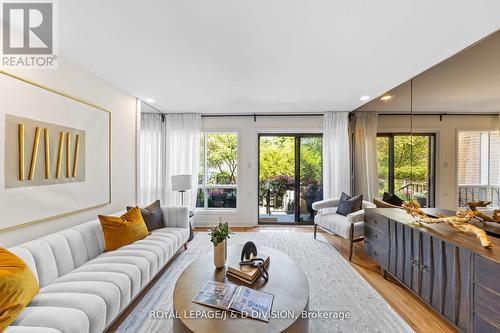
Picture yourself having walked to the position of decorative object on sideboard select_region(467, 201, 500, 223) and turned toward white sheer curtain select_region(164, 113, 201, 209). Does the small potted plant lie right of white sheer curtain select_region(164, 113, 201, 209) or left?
left

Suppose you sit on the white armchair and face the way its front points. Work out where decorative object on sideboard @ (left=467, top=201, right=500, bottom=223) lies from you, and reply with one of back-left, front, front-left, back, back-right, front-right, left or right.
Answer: left

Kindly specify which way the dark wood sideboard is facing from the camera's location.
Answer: facing the viewer and to the left of the viewer

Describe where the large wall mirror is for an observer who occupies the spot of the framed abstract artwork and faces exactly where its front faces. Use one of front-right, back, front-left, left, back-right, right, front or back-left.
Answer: front

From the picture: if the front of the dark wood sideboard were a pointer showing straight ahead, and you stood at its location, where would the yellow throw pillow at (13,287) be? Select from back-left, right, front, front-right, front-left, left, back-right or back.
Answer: front

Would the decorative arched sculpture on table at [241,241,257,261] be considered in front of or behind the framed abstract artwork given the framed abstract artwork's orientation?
in front

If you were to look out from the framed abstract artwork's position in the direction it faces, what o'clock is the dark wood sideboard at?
The dark wood sideboard is roughly at 12 o'clock from the framed abstract artwork.

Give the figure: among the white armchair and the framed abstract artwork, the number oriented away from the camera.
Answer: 0

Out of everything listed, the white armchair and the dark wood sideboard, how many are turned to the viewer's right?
0

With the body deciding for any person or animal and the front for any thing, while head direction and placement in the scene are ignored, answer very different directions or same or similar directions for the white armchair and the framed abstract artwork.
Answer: very different directions

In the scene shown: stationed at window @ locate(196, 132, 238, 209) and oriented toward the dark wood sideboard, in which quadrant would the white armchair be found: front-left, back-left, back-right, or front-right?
front-left

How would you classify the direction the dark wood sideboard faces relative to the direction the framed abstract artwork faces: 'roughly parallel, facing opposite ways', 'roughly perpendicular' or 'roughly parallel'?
roughly parallel, facing opposite ways

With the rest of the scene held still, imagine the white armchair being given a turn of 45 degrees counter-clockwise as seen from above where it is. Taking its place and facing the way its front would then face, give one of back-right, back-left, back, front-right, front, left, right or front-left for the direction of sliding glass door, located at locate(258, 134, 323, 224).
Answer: back-right

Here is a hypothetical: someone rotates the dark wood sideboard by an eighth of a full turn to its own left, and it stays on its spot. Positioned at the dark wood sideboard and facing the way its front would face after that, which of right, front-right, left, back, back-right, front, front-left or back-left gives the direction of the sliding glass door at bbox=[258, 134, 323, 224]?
back-right

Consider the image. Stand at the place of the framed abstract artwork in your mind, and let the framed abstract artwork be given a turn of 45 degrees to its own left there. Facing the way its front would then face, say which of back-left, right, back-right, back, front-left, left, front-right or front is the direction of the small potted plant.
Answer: front-right

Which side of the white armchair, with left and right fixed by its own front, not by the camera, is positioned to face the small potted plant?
front

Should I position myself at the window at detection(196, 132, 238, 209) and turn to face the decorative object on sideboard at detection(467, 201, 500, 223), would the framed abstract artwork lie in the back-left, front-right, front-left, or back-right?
front-right
